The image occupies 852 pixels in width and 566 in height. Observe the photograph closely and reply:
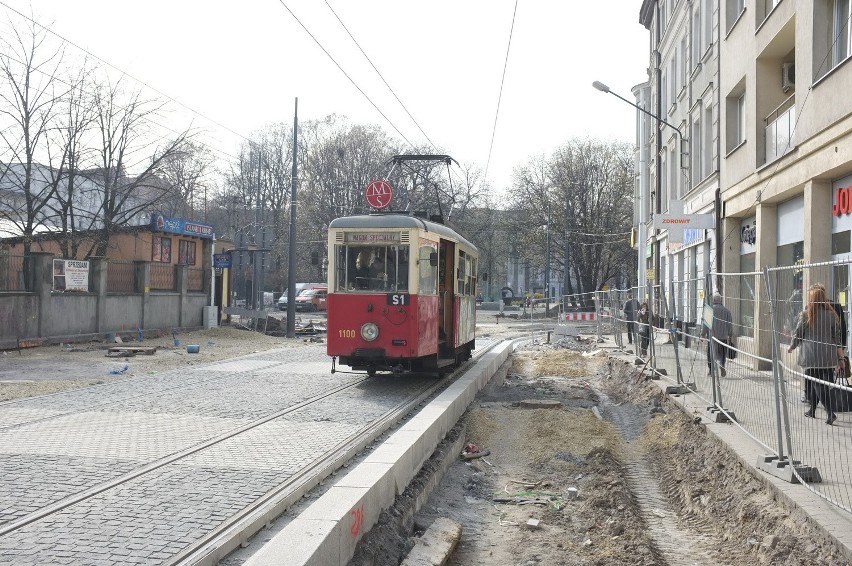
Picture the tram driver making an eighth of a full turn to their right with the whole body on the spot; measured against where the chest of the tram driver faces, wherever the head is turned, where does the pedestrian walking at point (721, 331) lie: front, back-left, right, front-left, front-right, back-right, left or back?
left

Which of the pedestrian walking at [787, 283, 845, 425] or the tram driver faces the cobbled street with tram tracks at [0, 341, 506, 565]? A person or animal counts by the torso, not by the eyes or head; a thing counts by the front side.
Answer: the tram driver

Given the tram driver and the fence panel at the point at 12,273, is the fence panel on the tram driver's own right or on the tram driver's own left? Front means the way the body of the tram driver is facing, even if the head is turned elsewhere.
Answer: on the tram driver's own right

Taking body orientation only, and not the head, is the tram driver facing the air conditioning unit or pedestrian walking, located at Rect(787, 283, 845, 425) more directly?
the pedestrian walking

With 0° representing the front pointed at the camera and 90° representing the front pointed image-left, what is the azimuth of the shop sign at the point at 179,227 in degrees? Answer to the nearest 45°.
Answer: approximately 315°

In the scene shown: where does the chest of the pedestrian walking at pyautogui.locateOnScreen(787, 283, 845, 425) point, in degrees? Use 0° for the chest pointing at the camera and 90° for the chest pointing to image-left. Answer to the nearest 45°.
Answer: approximately 180°

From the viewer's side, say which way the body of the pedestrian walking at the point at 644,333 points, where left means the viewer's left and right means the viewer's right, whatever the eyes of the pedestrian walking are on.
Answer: facing the viewer
